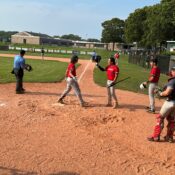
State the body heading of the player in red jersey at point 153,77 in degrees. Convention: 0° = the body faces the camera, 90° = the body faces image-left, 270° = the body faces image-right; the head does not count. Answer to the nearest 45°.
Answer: approximately 90°

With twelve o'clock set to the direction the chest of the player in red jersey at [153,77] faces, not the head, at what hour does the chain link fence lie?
The chain link fence is roughly at 3 o'clock from the player in red jersey.

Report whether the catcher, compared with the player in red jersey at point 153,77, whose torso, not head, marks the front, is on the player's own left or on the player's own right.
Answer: on the player's own left

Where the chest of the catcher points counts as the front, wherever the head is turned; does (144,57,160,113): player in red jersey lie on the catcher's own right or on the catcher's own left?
on the catcher's own right

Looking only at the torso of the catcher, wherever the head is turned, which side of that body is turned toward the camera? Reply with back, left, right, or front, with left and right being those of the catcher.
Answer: left

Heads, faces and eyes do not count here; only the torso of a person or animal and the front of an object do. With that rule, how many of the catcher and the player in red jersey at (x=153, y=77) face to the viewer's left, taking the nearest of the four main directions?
2

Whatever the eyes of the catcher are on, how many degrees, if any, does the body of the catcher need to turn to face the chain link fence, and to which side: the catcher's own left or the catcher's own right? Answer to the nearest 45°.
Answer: approximately 90° to the catcher's own right
